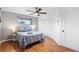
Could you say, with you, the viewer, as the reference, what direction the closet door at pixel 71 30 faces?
facing the viewer and to the left of the viewer
